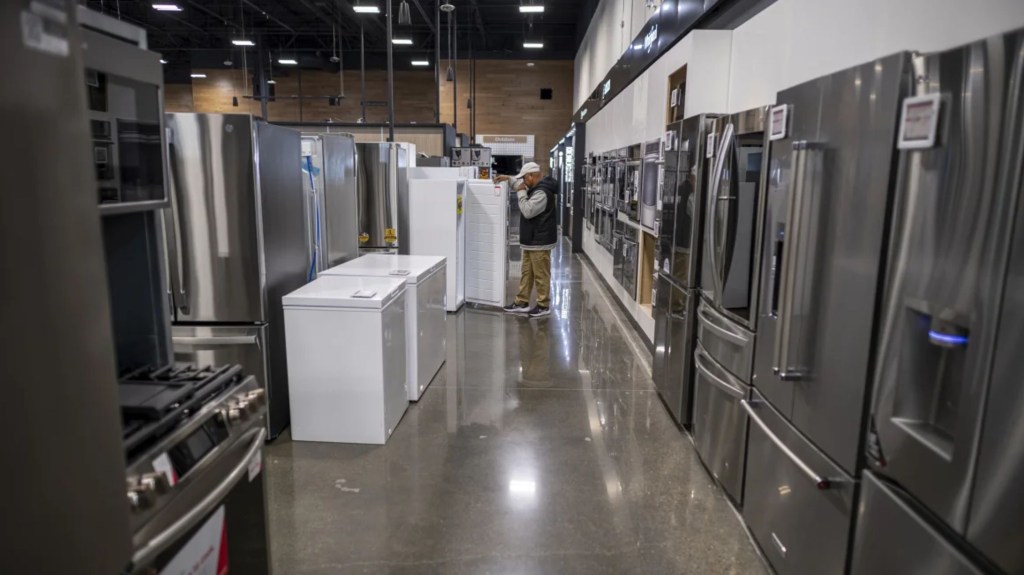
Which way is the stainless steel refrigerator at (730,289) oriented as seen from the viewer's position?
to the viewer's left

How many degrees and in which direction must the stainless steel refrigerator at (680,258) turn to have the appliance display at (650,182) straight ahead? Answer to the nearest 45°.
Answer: approximately 90° to its right

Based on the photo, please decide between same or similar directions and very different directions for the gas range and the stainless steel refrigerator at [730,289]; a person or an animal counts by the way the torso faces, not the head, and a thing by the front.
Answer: very different directions

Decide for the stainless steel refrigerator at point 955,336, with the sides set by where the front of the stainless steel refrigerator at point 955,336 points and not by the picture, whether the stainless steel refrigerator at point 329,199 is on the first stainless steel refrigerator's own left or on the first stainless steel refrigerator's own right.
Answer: on the first stainless steel refrigerator's own right

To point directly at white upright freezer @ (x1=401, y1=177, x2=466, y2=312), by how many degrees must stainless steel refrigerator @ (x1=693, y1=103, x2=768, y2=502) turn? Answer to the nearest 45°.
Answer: approximately 45° to its right

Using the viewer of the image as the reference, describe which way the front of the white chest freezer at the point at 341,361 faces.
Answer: facing to the right of the viewer

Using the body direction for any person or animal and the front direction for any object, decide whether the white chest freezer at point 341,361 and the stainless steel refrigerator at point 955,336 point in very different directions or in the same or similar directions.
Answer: very different directions

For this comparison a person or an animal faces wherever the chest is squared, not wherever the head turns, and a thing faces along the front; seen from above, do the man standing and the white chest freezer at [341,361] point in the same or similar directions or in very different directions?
very different directions

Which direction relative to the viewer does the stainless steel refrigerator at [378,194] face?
toward the camera

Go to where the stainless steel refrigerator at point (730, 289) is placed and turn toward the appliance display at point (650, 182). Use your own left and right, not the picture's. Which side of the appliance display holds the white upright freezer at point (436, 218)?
left

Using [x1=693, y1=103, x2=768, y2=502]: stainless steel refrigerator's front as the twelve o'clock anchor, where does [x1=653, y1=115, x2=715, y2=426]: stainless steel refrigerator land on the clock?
[x1=653, y1=115, x2=715, y2=426]: stainless steel refrigerator is roughly at 2 o'clock from [x1=693, y1=103, x2=768, y2=502]: stainless steel refrigerator.

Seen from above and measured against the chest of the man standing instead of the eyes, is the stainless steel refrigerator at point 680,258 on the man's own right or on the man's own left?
on the man's own left

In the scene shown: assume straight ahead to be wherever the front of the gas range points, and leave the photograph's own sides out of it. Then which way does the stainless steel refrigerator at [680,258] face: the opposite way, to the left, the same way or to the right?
the opposite way

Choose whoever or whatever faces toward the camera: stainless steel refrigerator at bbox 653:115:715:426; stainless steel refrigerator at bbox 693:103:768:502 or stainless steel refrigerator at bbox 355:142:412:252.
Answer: stainless steel refrigerator at bbox 355:142:412:252

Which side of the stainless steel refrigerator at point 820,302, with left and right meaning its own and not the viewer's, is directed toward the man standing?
right

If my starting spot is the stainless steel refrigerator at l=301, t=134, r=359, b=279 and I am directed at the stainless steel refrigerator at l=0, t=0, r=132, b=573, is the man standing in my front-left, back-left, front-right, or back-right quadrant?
back-left
